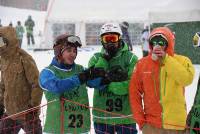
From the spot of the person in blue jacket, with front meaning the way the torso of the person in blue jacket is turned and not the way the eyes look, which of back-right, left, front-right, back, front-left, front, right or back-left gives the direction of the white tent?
back-left

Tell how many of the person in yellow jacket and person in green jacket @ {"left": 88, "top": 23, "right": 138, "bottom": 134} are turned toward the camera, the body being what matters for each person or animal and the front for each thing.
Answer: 2

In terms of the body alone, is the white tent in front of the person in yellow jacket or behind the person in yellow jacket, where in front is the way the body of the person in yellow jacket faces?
behind

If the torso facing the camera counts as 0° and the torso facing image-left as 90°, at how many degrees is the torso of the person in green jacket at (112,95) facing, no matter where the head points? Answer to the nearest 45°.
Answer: approximately 0°

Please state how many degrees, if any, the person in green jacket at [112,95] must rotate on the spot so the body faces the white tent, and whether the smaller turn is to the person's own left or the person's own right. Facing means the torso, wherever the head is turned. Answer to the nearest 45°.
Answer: approximately 180°

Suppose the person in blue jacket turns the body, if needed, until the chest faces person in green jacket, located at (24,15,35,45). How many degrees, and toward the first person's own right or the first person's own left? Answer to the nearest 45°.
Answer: approximately 135° to the first person's own left

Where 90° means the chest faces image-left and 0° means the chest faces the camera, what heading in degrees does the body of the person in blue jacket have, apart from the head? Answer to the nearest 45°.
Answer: approximately 315°

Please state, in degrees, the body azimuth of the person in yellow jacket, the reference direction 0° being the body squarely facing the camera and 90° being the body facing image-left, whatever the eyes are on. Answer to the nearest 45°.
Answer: approximately 0°
